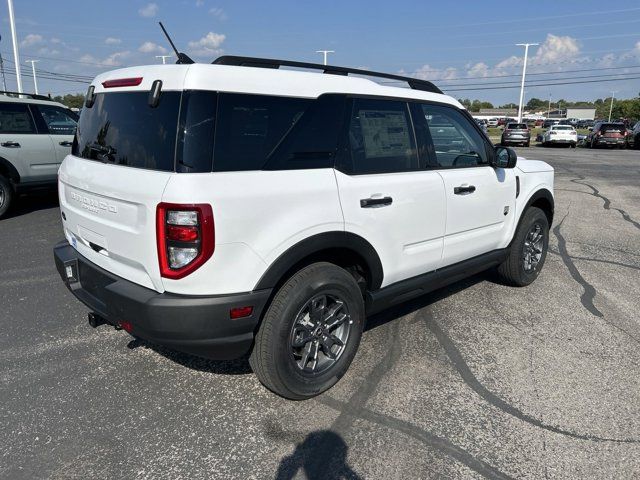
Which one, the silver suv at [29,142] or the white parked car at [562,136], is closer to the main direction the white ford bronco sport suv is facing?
the white parked car

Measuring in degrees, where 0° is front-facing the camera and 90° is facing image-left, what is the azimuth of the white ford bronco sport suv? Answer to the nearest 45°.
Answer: approximately 225°

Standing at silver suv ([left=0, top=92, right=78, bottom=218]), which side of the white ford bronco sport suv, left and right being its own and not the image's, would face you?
left
